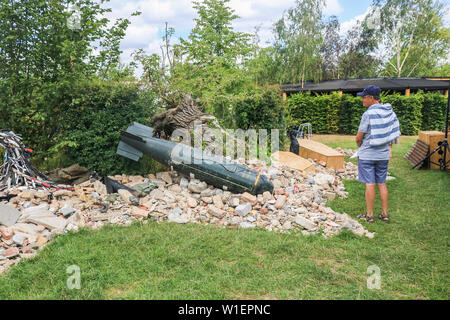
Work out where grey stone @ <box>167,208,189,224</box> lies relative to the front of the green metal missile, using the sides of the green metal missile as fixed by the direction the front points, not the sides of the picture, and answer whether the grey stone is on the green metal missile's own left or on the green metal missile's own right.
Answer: on the green metal missile's own right

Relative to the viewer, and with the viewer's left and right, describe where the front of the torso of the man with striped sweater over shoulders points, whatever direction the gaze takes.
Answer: facing away from the viewer and to the left of the viewer

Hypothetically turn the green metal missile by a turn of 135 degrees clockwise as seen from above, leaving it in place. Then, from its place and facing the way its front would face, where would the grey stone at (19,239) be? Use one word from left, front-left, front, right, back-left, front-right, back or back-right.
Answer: front

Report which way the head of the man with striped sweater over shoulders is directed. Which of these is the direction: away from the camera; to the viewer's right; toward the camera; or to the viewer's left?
to the viewer's left

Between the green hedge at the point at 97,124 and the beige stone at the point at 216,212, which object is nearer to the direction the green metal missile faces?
the beige stone

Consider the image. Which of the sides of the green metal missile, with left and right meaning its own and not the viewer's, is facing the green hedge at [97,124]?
back

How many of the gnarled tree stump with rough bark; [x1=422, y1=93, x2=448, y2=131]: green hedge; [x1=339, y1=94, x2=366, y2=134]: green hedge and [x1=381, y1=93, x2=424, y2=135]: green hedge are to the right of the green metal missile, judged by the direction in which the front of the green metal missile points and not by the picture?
0

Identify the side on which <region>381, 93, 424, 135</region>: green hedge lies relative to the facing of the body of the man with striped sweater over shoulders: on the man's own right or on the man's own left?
on the man's own right

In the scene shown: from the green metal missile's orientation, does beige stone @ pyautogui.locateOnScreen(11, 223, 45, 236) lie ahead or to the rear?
to the rear

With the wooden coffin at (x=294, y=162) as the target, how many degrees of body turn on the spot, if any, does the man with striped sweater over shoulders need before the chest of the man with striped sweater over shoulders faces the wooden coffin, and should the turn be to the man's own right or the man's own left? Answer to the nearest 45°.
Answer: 0° — they already face it

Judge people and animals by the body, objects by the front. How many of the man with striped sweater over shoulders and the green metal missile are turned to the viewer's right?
1

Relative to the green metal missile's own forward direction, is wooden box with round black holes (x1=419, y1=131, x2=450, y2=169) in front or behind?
in front

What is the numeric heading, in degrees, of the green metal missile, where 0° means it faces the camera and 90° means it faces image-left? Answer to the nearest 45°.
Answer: approximately 270°

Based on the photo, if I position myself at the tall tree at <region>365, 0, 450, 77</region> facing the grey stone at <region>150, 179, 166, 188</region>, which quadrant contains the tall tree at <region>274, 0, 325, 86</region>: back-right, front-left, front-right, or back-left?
front-right
